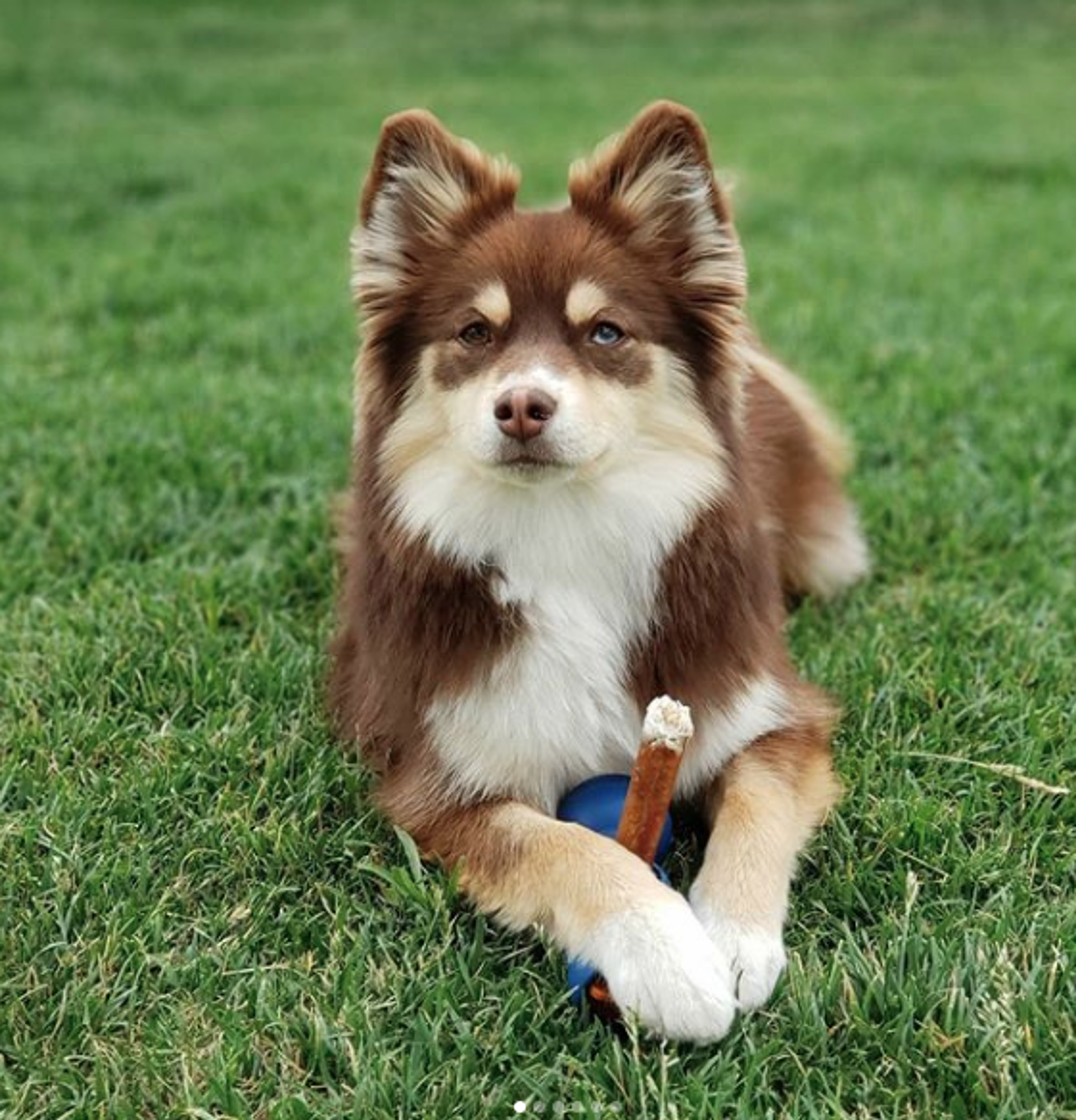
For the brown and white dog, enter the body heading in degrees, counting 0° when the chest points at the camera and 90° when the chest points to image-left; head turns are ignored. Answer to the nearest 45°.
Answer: approximately 0°
